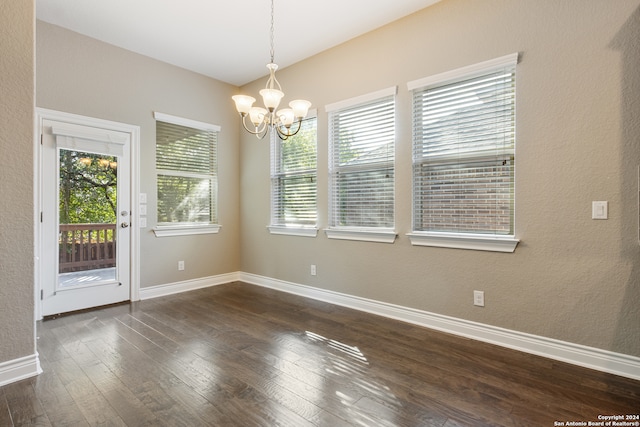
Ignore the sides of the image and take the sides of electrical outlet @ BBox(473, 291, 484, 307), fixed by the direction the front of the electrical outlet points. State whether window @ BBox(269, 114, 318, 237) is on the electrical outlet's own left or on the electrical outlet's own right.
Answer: on the electrical outlet's own right

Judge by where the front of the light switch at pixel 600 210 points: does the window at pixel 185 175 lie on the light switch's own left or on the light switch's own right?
on the light switch's own right

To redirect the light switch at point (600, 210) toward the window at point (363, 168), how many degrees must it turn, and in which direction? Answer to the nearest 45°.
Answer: approximately 90° to its right

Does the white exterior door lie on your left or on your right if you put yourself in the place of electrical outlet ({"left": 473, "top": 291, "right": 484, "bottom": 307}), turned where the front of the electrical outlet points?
on your right

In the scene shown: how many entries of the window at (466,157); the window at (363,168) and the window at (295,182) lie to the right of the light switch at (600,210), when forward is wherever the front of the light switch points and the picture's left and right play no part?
3

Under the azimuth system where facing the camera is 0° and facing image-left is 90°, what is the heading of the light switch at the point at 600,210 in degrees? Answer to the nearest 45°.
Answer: approximately 0°

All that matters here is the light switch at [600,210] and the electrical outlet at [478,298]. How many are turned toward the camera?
2

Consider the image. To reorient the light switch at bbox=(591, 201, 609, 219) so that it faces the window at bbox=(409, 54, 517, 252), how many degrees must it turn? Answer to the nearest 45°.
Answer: approximately 90° to its right

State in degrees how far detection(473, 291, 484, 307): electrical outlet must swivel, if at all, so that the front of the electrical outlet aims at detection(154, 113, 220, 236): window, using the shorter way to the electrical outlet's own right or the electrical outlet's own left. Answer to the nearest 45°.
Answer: approximately 90° to the electrical outlet's own right
